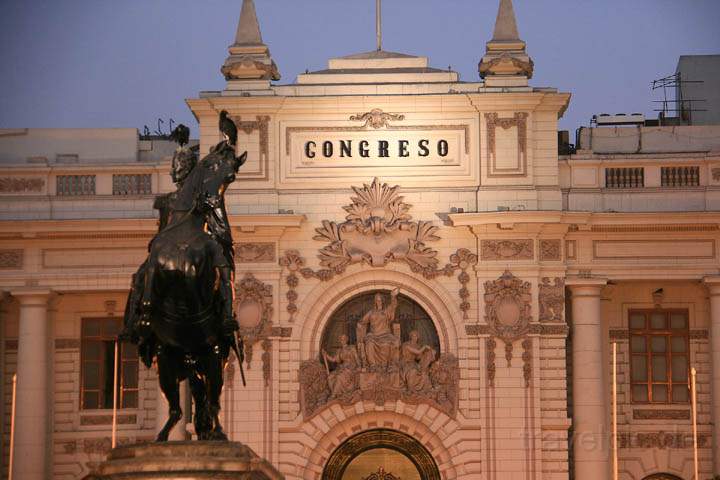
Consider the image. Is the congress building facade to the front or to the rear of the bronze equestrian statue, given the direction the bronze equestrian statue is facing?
to the rear

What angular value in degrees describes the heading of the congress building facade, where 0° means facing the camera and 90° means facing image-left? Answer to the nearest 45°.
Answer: approximately 0°

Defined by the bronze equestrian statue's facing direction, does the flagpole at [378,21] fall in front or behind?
behind

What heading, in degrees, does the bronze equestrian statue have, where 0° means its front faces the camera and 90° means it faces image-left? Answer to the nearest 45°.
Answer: approximately 0°

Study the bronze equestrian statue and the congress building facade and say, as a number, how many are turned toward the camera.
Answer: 2
